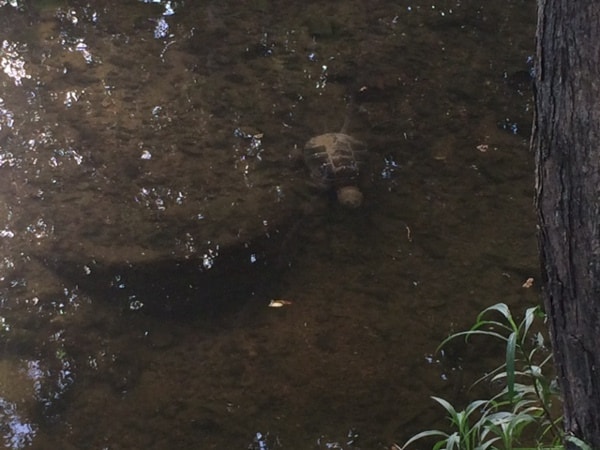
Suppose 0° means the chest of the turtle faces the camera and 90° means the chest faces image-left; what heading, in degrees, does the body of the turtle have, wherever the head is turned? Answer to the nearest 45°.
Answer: approximately 0°

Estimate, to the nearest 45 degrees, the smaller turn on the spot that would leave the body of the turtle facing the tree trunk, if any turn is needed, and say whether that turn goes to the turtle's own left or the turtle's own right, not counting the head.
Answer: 0° — it already faces it
